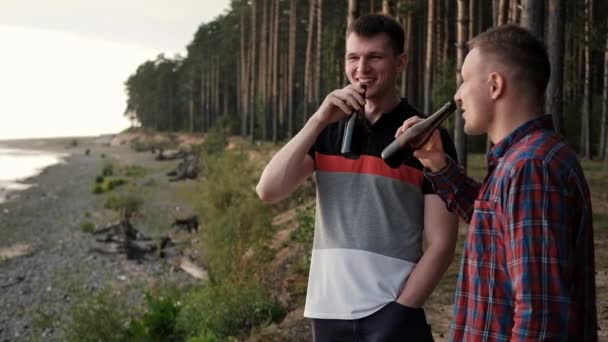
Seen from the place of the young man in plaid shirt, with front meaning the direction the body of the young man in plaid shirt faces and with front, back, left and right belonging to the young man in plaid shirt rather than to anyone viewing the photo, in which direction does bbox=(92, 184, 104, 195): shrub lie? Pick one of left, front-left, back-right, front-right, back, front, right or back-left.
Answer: front-right

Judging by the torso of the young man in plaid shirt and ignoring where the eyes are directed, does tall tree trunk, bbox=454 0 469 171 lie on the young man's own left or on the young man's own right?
on the young man's own right

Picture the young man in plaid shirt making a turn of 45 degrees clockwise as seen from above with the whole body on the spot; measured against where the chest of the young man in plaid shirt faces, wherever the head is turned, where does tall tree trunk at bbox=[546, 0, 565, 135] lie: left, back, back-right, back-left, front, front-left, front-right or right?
front-right

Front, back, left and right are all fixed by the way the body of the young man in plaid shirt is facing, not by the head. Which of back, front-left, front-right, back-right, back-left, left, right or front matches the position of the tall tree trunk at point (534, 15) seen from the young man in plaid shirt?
right

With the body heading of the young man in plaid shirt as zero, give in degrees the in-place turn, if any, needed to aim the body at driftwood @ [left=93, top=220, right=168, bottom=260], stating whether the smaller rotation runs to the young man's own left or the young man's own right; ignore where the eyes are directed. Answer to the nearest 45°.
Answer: approximately 45° to the young man's own right

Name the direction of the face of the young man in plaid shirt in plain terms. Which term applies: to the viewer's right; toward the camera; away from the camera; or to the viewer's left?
to the viewer's left

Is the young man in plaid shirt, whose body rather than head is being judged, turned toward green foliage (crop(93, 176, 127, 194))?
no

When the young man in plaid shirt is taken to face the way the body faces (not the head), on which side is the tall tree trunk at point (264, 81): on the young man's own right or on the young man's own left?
on the young man's own right

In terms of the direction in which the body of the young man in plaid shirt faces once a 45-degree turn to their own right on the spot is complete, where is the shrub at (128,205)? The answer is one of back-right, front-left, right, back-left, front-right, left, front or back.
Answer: front

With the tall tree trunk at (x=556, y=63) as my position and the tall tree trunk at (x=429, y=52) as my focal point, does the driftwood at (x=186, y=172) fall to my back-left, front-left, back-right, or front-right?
front-left

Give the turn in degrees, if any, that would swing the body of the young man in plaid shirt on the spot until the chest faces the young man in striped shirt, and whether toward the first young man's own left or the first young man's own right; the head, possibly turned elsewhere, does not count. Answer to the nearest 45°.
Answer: approximately 45° to the first young man's own right

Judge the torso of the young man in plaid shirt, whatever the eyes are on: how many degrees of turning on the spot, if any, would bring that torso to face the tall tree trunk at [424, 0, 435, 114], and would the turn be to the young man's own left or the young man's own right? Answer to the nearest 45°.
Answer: approximately 90° to the young man's own right

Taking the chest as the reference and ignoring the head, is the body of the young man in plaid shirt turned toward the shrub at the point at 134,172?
no

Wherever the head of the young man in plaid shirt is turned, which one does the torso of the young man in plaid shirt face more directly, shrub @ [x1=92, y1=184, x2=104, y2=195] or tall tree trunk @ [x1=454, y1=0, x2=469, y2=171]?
the shrub

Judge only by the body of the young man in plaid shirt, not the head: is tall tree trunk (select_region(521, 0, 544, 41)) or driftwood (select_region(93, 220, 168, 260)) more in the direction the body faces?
the driftwood

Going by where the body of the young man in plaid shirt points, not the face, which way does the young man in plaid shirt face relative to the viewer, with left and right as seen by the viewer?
facing to the left of the viewer

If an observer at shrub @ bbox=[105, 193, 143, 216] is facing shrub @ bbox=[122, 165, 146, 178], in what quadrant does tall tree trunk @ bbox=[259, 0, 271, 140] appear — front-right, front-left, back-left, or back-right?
front-right

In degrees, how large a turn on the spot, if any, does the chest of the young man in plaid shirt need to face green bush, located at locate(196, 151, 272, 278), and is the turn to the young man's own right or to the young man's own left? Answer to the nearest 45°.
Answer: approximately 45° to the young man's own right
